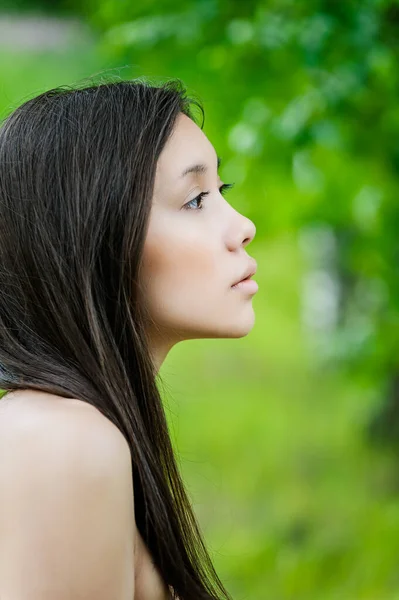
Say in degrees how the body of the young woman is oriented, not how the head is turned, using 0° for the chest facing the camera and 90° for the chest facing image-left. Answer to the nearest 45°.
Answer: approximately 270°

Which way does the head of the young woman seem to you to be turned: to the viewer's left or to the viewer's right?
to the viewer's right
